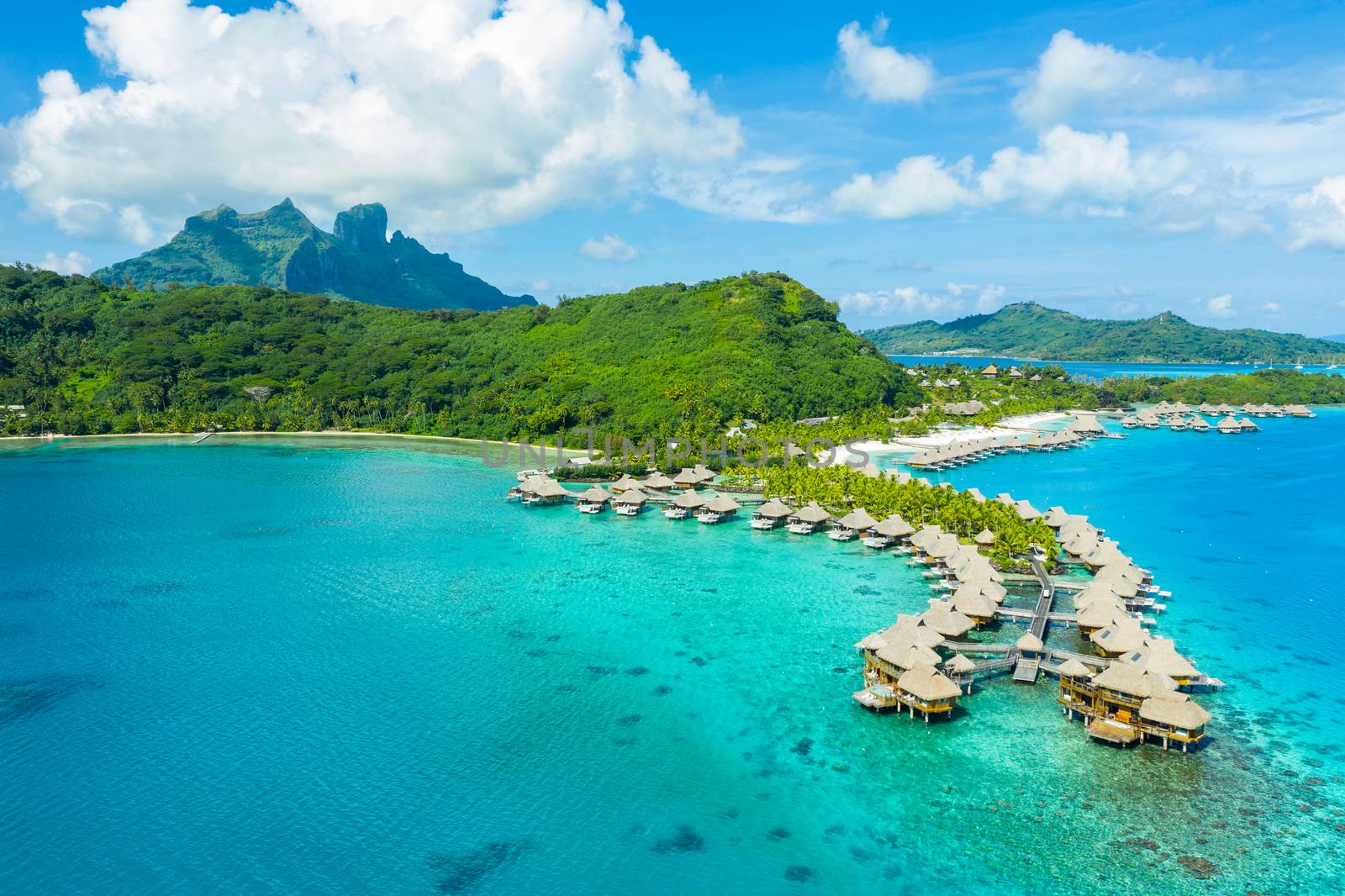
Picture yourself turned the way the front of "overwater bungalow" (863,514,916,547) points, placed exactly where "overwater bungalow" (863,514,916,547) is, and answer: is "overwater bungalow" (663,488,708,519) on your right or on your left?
on your right

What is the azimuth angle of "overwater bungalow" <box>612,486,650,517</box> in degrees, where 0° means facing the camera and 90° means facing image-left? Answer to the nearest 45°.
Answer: approximately 45°

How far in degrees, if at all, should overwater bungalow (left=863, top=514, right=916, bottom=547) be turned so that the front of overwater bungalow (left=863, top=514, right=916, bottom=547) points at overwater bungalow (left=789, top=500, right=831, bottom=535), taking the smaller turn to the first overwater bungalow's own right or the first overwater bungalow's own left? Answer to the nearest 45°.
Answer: approximately 90° to the first overwater bungalow's own right

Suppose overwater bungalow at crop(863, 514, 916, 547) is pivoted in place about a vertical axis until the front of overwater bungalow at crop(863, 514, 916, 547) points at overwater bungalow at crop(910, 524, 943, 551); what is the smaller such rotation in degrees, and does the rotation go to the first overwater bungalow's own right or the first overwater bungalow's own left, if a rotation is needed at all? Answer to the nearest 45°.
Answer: approximately 90° to the first overwater bungalow's own left

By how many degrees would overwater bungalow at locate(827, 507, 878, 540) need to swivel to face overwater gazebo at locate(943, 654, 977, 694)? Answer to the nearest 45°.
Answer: approximately 45° to its left

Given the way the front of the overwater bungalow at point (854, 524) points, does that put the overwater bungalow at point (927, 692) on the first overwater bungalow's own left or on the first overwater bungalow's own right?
on the first overwater bungalow's own left

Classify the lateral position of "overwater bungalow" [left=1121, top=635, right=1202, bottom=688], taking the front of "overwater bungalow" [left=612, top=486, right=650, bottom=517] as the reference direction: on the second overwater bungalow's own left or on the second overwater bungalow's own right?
on the second overwater bungalow's own left

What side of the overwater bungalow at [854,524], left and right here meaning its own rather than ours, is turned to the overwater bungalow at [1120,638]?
left

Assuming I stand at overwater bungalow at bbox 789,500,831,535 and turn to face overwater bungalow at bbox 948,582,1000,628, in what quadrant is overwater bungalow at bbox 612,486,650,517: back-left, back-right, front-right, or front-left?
back-right

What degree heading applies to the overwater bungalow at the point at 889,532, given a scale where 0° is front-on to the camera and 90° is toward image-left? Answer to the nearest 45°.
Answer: approximately 45°

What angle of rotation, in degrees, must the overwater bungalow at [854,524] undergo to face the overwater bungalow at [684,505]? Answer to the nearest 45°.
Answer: approximately 45° to its right
